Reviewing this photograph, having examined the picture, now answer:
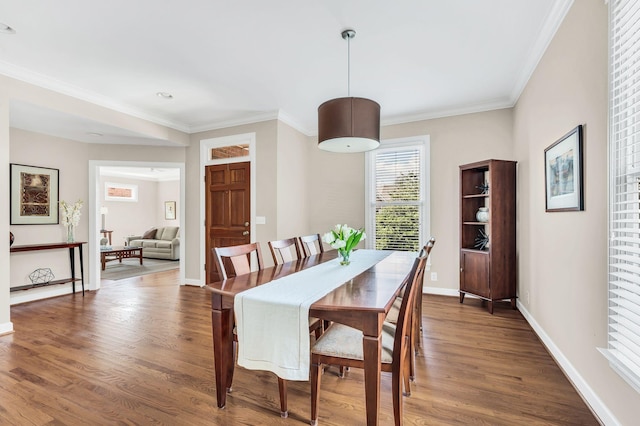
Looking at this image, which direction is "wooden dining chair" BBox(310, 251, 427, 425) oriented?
to the viewer's left

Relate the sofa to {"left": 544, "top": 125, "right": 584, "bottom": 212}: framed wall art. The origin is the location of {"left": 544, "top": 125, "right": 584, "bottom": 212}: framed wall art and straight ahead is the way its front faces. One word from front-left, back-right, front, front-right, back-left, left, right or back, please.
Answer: front-right

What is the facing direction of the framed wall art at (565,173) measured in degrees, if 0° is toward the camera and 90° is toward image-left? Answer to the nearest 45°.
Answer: approximately 45°

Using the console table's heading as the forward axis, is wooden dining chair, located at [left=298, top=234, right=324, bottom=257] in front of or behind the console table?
in front

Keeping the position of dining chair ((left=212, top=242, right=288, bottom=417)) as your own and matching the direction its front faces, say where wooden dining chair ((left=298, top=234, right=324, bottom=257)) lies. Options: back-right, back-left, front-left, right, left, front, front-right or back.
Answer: left

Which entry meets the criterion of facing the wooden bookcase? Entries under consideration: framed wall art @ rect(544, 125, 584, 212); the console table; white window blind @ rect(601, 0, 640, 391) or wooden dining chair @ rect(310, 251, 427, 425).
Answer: the console table

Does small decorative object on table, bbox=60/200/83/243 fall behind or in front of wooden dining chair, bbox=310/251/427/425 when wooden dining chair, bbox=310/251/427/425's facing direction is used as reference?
in front

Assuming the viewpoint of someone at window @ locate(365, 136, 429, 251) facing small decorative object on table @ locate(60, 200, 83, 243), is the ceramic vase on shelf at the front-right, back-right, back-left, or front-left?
back-left

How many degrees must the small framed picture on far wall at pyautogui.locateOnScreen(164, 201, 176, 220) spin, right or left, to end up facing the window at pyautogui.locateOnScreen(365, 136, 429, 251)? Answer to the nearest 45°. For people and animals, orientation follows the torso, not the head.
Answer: approximately 45° to its left
